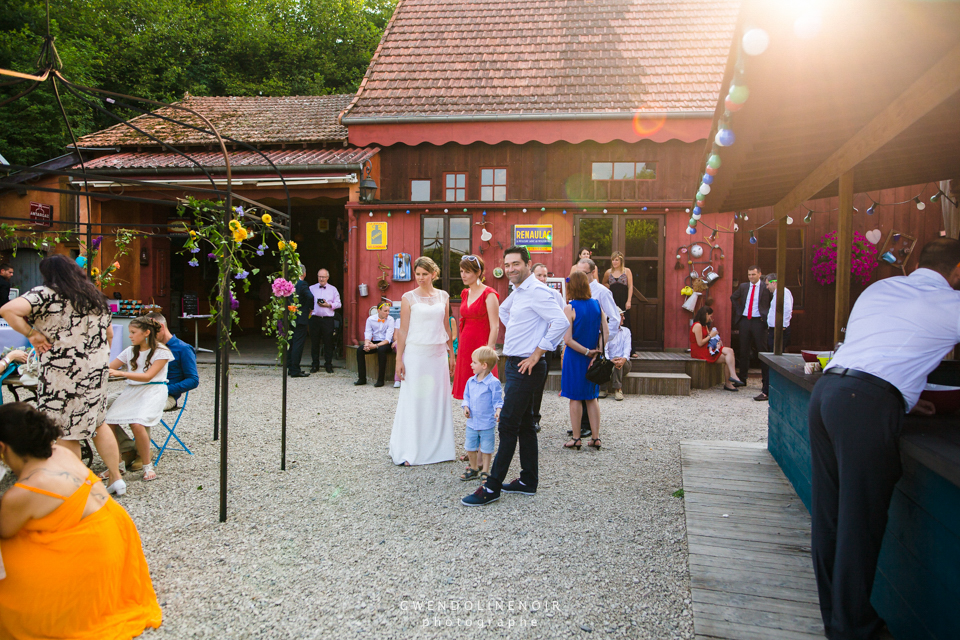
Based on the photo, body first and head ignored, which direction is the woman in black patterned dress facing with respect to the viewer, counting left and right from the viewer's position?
facing away from the viewer and to the left of the viewer

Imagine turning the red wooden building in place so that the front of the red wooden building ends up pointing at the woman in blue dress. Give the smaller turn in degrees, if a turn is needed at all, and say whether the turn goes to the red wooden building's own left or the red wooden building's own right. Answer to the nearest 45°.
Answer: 0° — it already faces them

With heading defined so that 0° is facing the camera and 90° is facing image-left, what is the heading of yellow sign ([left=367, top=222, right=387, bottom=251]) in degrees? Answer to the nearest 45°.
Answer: approximately 0°

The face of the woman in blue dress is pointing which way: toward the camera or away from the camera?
away from the camera

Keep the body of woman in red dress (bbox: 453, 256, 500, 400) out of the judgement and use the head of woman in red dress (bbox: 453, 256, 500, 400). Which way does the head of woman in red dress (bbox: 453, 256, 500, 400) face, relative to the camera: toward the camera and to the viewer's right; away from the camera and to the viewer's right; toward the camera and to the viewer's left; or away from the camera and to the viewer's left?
toward the camera and to the viewer's left

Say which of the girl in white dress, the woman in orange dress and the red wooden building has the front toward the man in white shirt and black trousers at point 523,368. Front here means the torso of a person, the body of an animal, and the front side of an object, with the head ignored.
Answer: the red wooden building

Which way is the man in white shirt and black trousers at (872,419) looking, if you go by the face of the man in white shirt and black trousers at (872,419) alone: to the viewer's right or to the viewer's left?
to the viewer's right

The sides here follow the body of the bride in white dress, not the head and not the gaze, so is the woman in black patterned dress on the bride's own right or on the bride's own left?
on the bride's own right

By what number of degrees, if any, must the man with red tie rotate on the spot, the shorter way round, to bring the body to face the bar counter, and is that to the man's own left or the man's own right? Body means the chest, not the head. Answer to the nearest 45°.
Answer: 0° — they already face it

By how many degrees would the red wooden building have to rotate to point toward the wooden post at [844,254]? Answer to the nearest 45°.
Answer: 0° — it already faces it
